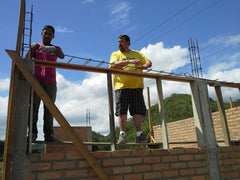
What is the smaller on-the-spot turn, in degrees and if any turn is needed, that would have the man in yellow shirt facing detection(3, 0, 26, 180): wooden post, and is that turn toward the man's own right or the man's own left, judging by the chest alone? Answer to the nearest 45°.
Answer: approximately 45° to the man's own right

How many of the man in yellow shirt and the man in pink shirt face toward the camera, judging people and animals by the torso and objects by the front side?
2

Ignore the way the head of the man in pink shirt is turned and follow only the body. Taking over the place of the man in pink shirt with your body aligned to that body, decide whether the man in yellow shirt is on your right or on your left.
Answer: on your left

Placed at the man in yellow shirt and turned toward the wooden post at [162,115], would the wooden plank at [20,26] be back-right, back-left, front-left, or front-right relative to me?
back-right

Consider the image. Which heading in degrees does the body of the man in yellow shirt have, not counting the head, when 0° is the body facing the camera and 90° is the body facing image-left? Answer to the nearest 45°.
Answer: approximately 0°

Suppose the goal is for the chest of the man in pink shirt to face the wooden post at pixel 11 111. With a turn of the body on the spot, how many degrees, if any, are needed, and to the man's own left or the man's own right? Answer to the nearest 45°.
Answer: approximately 45° to the man's own right

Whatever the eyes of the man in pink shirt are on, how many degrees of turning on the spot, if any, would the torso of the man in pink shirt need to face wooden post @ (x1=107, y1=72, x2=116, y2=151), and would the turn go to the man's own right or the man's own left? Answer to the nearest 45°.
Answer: approximately 90° to the man's own left
